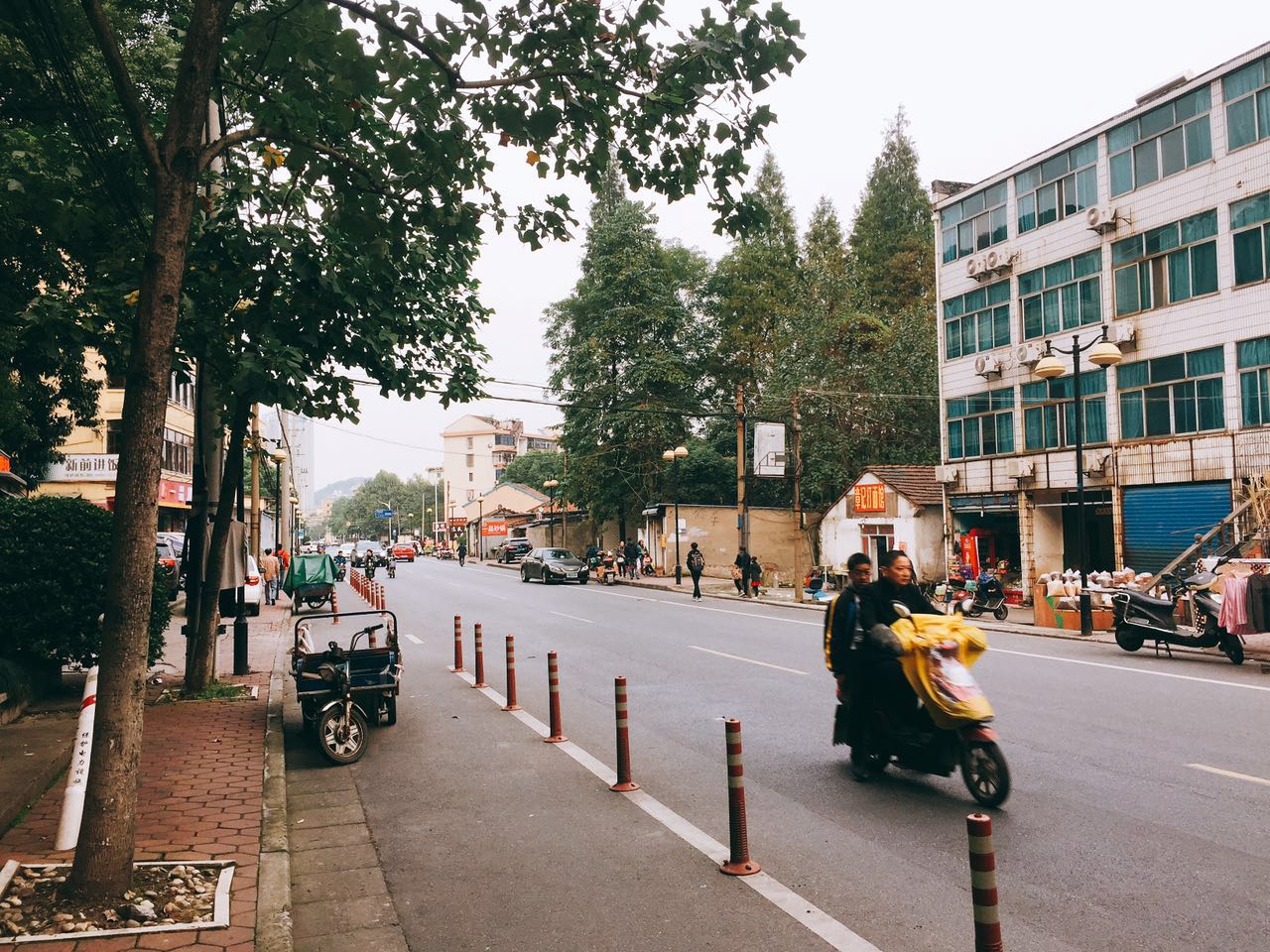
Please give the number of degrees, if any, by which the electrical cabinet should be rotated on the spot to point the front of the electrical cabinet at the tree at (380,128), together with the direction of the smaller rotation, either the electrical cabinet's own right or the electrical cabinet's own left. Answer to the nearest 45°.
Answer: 0° — it already faces it

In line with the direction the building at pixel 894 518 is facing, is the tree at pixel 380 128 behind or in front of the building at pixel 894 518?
in front

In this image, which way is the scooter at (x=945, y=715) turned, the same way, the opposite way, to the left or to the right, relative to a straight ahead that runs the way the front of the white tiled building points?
to the left

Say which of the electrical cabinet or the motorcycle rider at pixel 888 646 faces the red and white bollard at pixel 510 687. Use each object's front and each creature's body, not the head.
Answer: the electrical cabinet

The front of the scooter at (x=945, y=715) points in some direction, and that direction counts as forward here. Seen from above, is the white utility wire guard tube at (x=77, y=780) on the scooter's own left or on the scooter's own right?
on the scooter's own right

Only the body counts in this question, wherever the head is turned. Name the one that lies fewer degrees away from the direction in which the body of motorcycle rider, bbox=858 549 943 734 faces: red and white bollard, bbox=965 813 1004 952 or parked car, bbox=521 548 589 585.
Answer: the red and white bollard

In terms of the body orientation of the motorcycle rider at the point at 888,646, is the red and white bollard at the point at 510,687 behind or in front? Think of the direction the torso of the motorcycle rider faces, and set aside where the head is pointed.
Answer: behind

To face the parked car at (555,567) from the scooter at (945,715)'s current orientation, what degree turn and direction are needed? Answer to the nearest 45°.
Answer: approximately 180°

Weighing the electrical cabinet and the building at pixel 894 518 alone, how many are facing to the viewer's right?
0

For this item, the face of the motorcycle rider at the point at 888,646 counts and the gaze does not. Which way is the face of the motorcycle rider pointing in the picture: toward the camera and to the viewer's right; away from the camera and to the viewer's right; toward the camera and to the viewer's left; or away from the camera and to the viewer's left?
toward the camera and to the viewer's right

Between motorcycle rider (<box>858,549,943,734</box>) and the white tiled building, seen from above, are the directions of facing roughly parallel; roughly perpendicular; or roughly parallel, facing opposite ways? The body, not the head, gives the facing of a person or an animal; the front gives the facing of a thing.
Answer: roughly perpendicular

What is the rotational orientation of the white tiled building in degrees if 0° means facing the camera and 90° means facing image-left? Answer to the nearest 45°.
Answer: approximately 45°

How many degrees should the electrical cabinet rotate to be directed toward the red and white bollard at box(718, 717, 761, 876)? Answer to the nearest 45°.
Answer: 0° — it already faces it

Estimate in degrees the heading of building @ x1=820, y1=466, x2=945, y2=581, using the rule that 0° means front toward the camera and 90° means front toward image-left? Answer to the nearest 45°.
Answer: approximately 45°

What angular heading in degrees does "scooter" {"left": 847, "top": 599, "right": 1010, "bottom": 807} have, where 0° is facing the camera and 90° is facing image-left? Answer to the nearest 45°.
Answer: approximately 315°

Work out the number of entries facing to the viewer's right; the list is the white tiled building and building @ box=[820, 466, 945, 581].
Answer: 0

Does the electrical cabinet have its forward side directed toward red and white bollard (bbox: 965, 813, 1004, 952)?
yes

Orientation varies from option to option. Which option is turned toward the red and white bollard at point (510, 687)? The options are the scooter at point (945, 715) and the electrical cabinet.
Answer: the electrical cabinet
